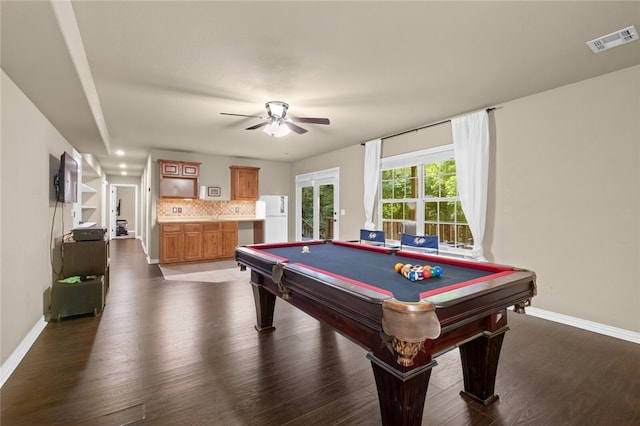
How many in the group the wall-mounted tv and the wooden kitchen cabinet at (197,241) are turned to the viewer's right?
1

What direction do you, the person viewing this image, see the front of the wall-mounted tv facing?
facing to the right of the viewer

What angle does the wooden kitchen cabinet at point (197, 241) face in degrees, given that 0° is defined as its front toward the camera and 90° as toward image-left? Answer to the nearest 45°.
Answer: approximately 0°

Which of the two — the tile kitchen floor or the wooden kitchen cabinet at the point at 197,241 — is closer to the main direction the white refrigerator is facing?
the tile kitchen floor

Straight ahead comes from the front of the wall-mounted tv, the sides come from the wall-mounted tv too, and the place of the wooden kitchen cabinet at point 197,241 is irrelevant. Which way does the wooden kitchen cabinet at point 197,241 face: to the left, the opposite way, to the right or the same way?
to the right

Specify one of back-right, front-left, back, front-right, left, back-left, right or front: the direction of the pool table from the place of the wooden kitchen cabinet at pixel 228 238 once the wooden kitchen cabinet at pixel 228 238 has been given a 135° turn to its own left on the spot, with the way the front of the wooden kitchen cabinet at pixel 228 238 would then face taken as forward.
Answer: back-right

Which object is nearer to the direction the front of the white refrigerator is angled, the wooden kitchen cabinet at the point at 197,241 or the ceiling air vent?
the ceiling air vent

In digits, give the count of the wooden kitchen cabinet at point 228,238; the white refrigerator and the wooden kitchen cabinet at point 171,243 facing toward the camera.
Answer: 3

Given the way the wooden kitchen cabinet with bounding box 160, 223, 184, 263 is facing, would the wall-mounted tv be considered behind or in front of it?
in front

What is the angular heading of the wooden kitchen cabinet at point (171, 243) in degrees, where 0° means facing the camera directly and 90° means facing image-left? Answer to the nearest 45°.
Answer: approximately 0°

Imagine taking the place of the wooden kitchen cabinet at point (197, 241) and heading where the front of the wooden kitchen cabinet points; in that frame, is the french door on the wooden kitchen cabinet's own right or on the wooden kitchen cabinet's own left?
on the wooden kitchen cabinet's own left
